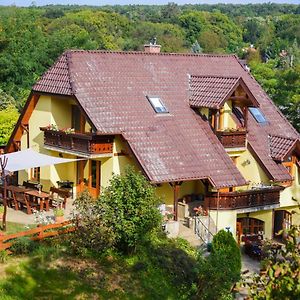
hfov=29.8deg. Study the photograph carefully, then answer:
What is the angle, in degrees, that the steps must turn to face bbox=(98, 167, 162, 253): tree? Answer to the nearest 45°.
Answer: approximately 90° to its right

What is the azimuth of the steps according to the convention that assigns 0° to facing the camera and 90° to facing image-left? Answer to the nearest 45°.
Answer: approximately 315°

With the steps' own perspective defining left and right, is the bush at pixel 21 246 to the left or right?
on its right

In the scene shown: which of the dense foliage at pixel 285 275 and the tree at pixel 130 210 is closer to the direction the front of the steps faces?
the dense foliage

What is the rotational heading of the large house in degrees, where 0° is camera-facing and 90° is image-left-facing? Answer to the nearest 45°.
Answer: approximately 315°

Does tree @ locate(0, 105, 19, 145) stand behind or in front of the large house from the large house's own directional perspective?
behind

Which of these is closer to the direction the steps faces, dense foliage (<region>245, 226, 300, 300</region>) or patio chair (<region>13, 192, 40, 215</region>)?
the dense foliage

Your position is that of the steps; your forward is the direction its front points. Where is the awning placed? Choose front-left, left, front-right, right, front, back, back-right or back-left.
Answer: back-right
